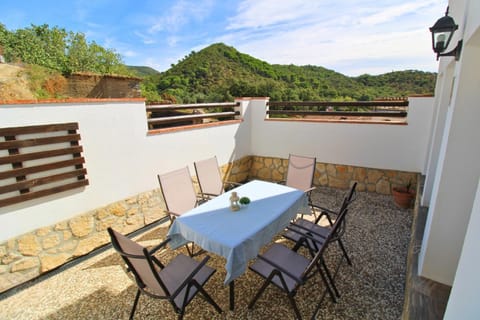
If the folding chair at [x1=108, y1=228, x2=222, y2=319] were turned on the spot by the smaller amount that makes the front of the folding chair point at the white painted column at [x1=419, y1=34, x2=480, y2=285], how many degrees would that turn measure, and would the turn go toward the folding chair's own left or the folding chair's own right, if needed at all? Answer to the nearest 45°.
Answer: approximately 45° to the folding chair's own right

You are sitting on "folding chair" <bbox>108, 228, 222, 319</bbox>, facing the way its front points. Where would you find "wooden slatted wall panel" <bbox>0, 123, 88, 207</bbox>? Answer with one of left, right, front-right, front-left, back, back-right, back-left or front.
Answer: left

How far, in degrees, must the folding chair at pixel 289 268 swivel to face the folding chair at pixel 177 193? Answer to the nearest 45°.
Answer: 0° — it already faces it

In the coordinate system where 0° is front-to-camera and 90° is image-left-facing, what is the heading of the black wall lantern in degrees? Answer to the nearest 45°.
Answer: approximately 90°

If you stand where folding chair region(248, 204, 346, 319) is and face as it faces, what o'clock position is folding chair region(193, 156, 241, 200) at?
folding chair region(193, 156, 241, 200) is roughly at 12 o'clock from folding chair region(248, 204, 346, 319).

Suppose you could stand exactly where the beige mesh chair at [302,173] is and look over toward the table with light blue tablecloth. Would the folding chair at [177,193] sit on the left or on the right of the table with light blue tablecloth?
right

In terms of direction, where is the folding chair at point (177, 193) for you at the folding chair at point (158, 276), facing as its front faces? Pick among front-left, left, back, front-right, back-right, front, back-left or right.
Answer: front-left

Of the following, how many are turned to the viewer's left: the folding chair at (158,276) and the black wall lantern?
1

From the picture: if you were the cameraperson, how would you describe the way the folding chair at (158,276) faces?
facing away from the viewer and to the right of the viewer

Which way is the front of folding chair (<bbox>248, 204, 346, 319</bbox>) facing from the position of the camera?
facing away from the viewer and to the left of the viewer

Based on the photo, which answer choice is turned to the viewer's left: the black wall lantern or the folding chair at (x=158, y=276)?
the black wall lantern

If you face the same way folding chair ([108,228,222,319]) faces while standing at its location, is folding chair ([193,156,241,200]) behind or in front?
in front
